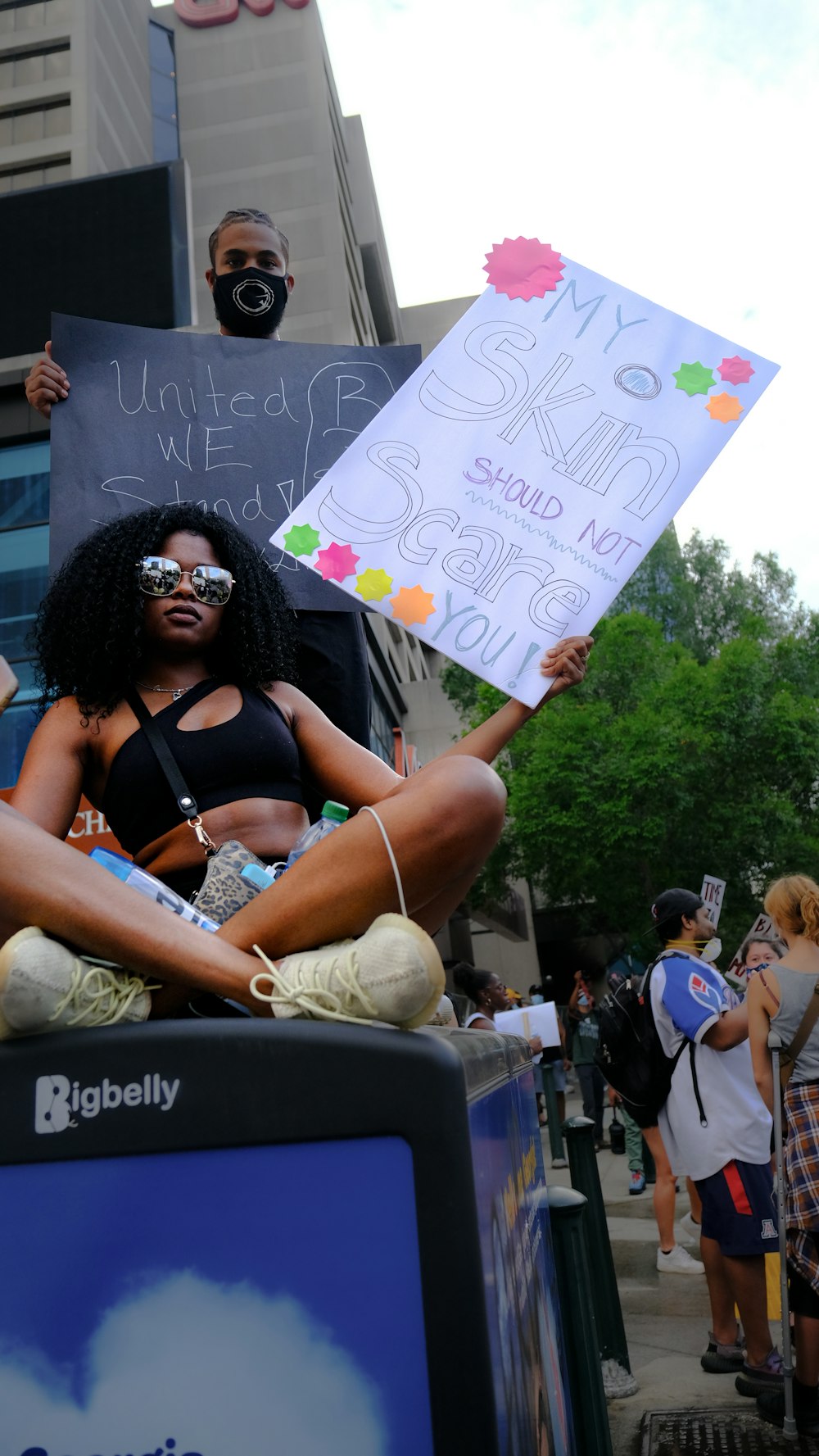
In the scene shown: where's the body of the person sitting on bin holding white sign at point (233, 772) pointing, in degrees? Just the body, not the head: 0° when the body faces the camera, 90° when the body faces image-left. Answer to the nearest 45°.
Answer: approximately 0°

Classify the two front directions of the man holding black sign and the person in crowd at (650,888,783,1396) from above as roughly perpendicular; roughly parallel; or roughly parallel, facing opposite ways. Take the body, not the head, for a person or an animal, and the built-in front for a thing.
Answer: roughly perpendicular

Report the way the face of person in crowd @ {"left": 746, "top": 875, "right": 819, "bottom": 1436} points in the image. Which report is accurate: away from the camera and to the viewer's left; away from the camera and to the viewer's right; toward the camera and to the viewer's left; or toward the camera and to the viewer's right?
away from the camera and to the viewer's left

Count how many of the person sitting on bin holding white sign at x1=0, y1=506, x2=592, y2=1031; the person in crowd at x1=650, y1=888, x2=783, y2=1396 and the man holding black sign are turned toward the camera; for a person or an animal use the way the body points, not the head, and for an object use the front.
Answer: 2

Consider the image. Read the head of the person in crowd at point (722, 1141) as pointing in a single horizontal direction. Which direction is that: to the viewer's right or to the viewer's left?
to the viewer's right

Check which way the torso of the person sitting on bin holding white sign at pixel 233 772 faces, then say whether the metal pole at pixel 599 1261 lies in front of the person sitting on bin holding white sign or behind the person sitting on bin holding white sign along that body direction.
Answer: behind

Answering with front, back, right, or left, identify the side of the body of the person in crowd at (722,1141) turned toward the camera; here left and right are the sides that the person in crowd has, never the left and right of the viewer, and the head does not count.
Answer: right

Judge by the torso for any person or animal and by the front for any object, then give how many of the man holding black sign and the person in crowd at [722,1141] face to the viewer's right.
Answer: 1
